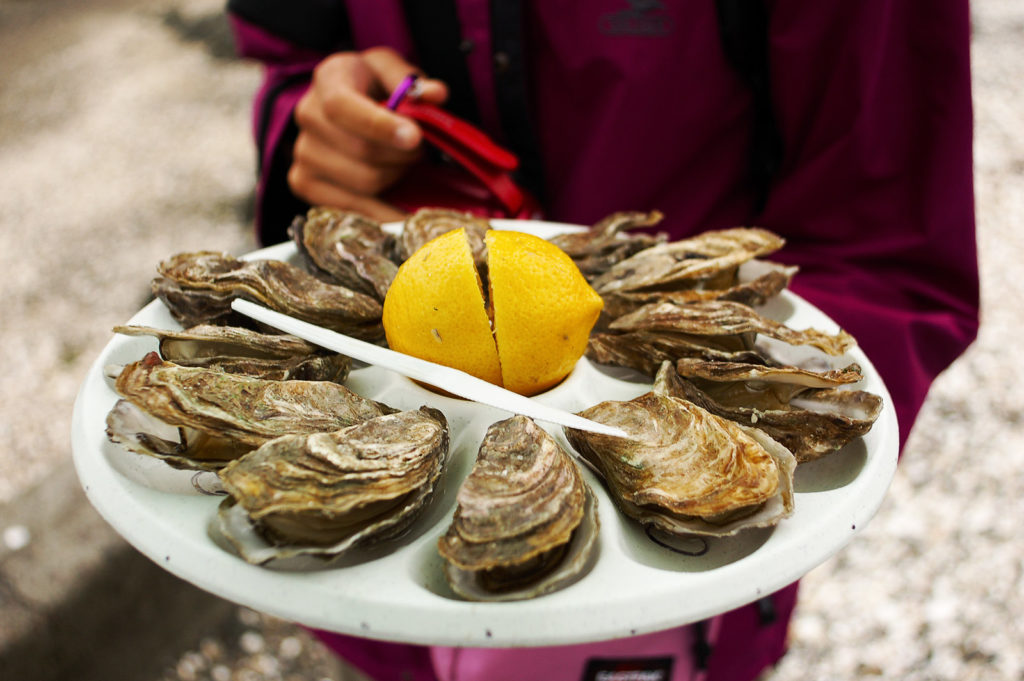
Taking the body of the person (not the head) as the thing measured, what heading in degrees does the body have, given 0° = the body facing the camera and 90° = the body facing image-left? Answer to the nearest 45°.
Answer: approximately 0°
